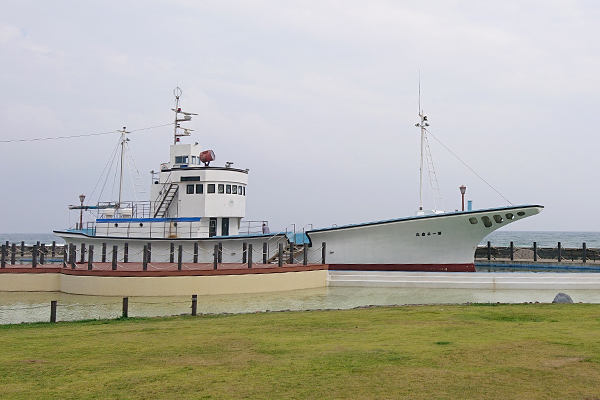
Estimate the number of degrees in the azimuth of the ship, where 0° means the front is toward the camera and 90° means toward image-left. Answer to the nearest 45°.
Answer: approximately 270°
